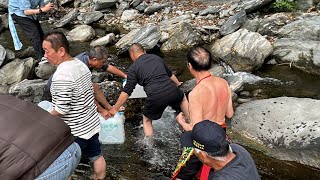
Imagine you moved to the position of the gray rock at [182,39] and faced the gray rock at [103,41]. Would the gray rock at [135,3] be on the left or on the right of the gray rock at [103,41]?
right

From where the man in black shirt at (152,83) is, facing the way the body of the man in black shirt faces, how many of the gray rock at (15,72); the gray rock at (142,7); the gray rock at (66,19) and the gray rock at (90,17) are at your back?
0

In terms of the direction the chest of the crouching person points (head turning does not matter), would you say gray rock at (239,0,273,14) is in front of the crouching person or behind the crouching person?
behind

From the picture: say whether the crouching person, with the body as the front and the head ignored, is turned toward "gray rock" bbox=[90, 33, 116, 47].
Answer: no

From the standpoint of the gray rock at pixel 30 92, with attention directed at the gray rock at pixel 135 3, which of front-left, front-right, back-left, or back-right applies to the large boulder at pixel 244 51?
front-right

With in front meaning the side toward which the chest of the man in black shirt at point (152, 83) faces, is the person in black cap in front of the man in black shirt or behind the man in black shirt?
behind

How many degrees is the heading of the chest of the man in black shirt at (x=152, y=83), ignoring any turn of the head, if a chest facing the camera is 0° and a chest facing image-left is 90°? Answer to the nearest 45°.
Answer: approximately 135°

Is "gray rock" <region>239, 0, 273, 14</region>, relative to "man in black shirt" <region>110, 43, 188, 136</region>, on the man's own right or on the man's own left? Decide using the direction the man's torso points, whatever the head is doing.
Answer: on the man's own right

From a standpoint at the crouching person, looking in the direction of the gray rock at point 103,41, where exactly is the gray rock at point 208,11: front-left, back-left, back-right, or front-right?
front-right

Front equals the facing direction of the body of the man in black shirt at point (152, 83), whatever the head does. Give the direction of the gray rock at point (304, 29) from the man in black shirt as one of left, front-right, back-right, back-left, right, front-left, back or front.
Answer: right

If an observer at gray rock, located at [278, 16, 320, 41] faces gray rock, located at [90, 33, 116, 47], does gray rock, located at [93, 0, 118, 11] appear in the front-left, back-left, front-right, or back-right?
front-right

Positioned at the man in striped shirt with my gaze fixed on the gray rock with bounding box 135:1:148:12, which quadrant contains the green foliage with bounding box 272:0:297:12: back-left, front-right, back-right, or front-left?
front-right
